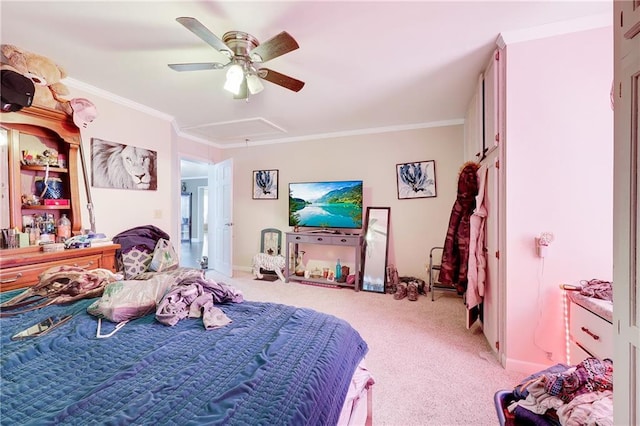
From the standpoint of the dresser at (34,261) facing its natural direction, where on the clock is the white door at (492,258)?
The white door is roughly at 12 o'clock from the dresser.

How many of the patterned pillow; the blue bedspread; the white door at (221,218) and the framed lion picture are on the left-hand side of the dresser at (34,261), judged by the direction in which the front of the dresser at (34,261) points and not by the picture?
3

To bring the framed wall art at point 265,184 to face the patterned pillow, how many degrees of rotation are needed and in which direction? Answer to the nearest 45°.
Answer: approximately 45° to its right

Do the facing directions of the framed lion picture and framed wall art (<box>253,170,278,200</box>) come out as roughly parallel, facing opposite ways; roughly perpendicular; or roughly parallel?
roughly perpendicular

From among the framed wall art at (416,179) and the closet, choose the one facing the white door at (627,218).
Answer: the framed wall art

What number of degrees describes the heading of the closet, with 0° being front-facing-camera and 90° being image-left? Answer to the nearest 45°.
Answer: approximately 90°

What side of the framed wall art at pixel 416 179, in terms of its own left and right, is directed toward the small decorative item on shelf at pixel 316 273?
right
